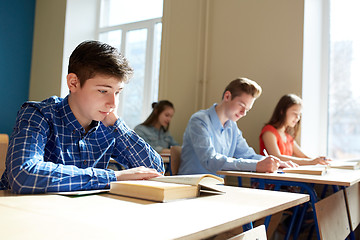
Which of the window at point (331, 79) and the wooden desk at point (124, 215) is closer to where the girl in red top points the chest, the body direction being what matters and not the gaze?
the wooden desk

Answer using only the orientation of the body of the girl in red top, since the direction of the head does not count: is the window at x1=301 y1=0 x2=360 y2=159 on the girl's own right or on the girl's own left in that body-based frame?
on the girl's own left

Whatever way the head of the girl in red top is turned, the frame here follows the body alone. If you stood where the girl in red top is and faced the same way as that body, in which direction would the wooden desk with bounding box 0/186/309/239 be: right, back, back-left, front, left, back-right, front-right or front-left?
front-right

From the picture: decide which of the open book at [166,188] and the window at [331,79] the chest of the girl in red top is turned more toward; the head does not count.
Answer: the open book

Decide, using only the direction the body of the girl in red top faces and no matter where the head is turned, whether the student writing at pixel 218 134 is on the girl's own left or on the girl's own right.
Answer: on the girl's own right

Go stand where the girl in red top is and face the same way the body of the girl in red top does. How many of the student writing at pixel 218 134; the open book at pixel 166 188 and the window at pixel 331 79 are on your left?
1

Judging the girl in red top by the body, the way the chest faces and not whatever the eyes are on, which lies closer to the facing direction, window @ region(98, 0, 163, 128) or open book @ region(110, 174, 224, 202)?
the open book

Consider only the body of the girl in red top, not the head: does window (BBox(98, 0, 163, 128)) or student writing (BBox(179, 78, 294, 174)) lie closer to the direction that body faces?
the student writing

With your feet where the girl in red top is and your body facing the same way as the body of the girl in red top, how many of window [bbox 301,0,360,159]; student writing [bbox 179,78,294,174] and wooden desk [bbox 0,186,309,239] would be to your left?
1

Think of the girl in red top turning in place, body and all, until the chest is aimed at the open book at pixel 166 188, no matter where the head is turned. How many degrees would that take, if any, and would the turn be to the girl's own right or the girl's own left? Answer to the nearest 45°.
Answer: approximately 45° to the girl's own right
